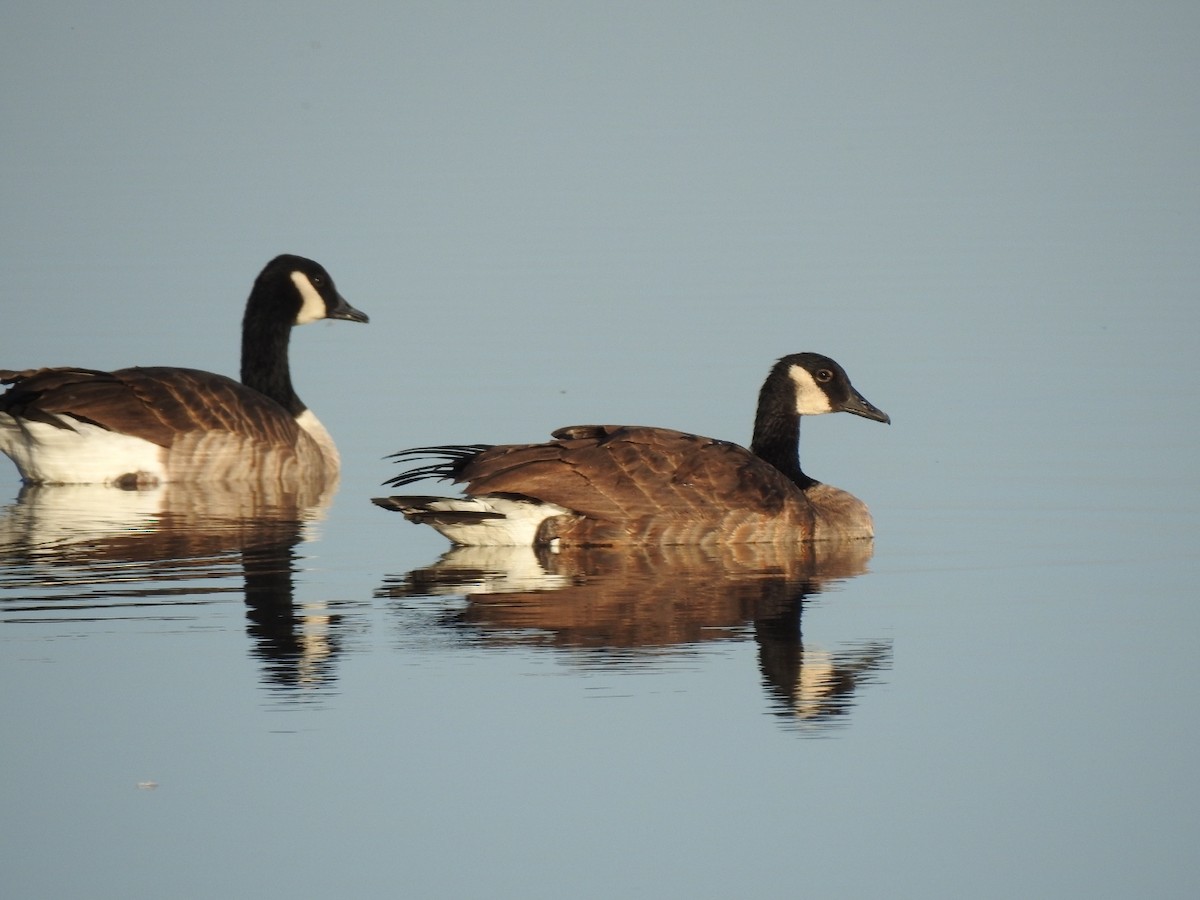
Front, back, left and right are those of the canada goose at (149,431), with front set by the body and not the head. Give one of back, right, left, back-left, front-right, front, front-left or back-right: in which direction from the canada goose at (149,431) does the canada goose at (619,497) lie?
front-right

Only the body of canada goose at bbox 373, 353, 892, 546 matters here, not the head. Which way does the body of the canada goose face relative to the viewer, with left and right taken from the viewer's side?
facing to the right of the viewer

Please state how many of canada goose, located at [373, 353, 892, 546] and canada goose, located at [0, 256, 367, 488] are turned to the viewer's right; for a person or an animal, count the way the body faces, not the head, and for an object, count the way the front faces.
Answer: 2

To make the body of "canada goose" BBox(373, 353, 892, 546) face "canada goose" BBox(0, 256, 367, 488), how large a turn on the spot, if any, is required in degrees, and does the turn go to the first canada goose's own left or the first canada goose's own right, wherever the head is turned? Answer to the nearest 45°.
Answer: approximately 135° to the first canada goose's own left

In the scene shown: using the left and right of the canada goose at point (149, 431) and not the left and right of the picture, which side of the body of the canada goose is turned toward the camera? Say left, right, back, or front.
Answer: right
